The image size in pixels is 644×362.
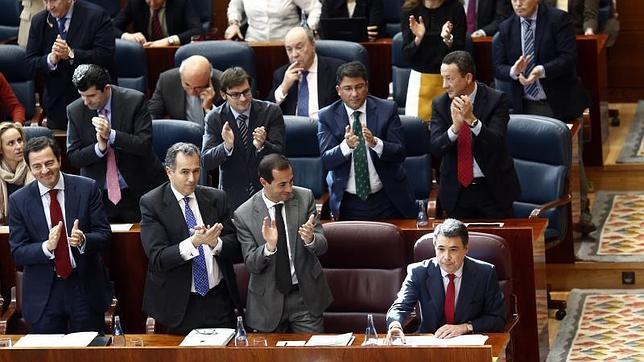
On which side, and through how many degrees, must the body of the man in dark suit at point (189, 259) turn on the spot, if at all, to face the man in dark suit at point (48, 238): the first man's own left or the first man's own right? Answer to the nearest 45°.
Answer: approximately 135° to the first man's own right

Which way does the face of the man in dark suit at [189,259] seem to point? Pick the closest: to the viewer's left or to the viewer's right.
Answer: to the viewer's right

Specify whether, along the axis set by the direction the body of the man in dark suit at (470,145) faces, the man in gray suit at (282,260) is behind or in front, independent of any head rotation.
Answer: in front

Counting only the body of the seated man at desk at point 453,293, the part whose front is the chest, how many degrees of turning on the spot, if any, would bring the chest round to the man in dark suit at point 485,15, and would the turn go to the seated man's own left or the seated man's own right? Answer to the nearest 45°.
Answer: approximately 180°

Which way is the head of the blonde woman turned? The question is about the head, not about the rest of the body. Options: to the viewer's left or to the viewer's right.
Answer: to the viewer's right

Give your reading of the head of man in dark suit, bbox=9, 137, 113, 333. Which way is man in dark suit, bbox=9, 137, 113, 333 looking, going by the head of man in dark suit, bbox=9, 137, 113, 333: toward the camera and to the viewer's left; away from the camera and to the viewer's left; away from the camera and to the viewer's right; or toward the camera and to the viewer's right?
toward the camera and to the viewer's right

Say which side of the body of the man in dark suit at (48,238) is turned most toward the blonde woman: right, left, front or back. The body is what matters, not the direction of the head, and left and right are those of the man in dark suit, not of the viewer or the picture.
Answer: back

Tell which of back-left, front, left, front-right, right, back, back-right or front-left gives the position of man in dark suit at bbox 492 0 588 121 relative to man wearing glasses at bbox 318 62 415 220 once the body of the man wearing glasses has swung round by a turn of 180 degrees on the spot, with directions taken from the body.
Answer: front-right

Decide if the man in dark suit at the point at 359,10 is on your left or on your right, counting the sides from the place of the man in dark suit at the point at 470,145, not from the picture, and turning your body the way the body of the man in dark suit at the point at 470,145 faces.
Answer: on your right

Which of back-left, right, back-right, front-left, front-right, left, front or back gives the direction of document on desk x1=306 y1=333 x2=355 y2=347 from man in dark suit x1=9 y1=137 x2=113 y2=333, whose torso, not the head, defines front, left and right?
front-left
